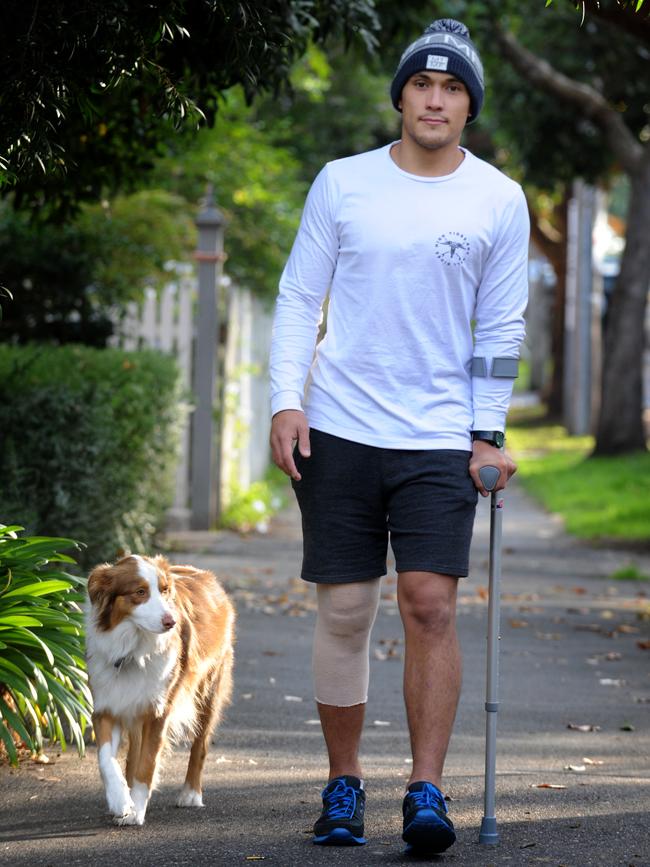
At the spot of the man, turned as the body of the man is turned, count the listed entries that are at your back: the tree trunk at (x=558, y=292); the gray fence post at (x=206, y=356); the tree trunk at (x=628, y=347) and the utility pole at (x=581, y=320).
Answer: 4

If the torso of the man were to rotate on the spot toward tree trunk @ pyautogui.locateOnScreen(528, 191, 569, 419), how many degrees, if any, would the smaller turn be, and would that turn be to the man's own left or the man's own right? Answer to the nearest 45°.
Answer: approximately 180°

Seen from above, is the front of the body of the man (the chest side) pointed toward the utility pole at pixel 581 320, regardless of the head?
no

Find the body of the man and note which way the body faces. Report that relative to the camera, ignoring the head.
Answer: toward the camera

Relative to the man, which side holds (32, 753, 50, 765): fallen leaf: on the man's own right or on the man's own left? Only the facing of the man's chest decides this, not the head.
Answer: on the man's own right

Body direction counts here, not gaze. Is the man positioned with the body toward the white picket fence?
no

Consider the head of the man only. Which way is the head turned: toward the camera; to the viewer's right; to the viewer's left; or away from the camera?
toward the camera

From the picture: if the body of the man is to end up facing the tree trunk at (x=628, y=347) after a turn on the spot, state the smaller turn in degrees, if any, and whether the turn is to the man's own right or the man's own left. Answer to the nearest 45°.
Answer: approximately 180°

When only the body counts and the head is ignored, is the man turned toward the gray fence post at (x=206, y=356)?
no

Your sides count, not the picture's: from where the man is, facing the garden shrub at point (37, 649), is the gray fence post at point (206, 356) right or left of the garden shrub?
right

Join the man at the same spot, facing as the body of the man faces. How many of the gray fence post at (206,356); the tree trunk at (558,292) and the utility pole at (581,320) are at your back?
3
